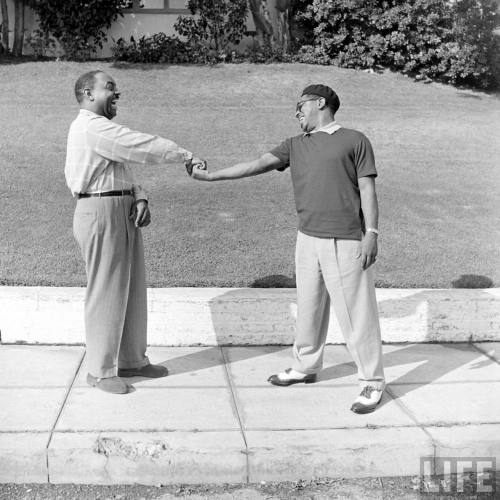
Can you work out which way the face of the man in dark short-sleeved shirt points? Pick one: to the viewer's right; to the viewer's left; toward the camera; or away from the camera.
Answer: to the viewer's left

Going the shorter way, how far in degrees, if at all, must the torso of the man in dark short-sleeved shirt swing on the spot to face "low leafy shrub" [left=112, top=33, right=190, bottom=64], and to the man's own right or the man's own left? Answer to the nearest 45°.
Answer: approximately 135° to the man's own right

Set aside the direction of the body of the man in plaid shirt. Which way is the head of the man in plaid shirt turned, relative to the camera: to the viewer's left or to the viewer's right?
to the viewer's right

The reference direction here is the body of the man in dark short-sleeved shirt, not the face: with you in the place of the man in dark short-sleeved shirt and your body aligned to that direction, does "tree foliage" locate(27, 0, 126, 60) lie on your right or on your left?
on your right

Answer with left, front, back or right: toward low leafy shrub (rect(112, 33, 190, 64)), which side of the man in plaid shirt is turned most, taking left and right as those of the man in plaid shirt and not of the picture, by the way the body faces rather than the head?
left

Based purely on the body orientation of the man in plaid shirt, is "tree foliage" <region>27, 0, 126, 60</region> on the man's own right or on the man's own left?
on the man's own left

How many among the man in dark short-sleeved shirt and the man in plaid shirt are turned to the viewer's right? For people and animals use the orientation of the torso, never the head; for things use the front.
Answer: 1

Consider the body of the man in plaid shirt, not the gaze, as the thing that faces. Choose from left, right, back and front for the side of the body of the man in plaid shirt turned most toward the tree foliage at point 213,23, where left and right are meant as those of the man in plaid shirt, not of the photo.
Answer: left

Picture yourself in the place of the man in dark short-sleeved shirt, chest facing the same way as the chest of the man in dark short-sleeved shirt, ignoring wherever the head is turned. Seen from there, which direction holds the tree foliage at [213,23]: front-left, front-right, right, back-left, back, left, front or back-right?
back-right

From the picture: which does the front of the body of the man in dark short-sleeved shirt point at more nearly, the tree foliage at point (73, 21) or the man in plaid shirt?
the man in plaid shirt

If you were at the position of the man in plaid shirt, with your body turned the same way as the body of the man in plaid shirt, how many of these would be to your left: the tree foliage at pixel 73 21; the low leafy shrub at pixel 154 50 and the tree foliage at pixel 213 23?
3

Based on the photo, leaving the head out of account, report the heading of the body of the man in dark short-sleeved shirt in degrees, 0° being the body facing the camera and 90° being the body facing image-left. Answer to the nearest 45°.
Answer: approximately 45°

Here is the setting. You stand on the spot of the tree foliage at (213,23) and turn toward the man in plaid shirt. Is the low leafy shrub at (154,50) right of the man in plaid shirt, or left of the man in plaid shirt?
right

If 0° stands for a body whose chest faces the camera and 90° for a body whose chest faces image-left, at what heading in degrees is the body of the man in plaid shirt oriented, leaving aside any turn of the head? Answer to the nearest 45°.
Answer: approximately 270°

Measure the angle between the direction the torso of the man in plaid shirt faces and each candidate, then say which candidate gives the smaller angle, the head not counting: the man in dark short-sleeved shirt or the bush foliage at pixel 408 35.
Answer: the man in dark short-sleeved shirt
